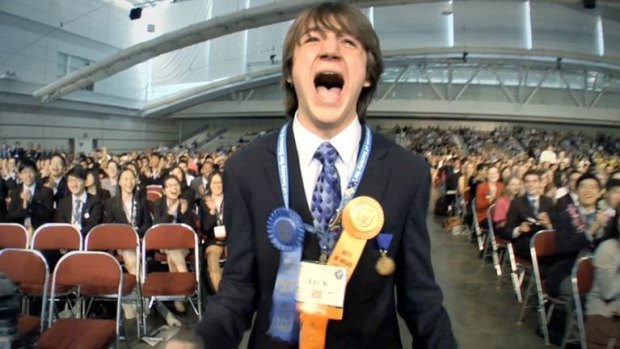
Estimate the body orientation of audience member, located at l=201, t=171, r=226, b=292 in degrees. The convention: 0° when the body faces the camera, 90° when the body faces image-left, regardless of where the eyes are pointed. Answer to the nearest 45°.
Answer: approximately 0°

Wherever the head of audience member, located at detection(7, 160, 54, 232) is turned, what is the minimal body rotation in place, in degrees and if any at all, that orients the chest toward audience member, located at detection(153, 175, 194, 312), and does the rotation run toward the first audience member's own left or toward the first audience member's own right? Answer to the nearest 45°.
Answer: approximately 45° to the first audience member's own left

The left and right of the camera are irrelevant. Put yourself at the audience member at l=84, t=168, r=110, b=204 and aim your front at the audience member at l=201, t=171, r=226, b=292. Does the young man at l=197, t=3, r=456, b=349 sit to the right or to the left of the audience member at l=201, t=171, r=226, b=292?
right

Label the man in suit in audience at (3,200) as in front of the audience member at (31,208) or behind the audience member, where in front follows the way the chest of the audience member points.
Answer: behind

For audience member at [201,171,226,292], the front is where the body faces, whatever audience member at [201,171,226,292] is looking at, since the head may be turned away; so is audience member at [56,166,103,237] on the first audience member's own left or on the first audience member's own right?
on the first audience member's own right

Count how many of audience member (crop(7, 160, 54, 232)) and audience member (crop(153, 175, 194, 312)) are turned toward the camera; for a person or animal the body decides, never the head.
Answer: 2

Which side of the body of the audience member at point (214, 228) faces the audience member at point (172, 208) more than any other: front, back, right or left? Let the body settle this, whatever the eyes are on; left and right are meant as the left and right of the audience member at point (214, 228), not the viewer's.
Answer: right
